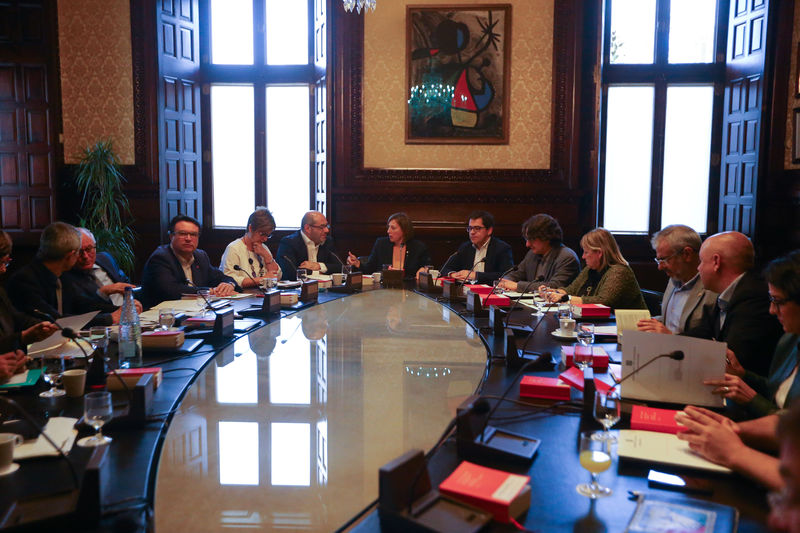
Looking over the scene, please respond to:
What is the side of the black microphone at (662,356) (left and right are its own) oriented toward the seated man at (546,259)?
left

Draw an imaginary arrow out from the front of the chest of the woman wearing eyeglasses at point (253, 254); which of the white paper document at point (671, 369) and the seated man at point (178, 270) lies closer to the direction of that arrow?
the white paper document

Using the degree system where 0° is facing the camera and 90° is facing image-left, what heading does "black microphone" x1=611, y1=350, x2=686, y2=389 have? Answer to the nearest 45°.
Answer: approximately 270°

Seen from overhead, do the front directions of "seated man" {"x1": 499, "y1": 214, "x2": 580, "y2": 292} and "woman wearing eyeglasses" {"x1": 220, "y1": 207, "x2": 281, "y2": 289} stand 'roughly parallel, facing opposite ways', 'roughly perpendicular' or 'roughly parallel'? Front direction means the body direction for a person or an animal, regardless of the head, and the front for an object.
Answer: roughly perpendicular

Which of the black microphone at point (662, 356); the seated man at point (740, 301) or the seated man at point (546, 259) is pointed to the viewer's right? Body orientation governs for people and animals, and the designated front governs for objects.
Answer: the black microphone

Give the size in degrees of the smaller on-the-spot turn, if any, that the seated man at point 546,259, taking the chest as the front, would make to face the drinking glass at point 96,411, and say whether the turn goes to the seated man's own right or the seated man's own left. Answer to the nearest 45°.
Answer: approximately 45° to the seated man's own left

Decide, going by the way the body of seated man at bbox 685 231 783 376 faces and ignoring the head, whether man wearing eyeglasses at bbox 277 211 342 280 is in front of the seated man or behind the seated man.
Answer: in front

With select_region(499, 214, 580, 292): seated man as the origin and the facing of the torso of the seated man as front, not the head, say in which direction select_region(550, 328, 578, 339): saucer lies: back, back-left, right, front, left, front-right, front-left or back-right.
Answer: front-left

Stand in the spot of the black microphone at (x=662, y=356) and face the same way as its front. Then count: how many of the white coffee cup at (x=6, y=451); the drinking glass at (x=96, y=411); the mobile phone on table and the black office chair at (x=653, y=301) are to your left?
1

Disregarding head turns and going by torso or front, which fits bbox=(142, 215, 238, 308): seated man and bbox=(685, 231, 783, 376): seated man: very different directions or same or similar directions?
very different directions

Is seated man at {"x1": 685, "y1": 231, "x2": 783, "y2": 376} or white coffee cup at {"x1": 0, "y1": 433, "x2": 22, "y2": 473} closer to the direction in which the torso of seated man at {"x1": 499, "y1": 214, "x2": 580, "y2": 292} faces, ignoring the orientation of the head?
the white coffee cup

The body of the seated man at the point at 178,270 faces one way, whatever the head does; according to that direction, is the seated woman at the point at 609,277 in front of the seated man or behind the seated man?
in front

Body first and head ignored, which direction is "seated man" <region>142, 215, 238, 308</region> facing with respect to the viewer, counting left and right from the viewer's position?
facing the viewer and to the right of the viewer

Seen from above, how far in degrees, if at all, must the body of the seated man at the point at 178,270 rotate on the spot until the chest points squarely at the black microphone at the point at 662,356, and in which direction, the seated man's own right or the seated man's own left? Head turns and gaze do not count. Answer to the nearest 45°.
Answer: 0° — they already face it

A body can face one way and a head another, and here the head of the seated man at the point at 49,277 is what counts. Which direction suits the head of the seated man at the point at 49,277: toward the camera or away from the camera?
away from the camera

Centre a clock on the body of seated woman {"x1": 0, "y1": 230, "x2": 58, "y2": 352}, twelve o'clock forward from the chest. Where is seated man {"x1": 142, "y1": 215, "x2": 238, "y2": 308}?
The seated man is roughly at 10 o'clock from the seated woman.

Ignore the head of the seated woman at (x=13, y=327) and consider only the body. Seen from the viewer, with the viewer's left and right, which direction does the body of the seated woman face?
facing to the right of the viewer
